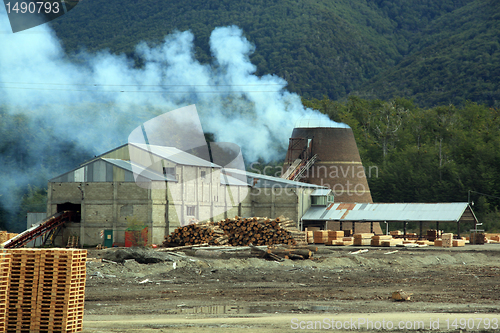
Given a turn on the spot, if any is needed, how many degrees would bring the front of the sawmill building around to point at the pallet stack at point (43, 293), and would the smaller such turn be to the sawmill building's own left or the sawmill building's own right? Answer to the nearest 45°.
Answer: approximately 45° to the sawmill building's own left

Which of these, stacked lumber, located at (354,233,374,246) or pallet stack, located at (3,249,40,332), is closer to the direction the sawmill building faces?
the pallet stack

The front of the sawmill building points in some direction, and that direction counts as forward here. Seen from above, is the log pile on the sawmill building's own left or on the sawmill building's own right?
on the sawmill building's own left

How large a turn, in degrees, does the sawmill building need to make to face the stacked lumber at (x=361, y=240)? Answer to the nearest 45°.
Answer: approximately 135° to its left

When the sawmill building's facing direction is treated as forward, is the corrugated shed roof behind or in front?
behind

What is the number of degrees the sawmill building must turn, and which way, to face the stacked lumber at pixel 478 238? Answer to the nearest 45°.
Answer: approximately 135° to its left

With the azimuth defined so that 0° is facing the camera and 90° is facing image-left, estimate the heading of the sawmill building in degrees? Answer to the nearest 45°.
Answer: approximately 45°

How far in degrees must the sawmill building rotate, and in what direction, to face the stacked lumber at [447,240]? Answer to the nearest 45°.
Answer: approximately 135° to its left

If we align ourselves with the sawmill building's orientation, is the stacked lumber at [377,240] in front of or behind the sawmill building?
behind

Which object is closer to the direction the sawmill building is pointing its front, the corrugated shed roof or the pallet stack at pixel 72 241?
the pallet stack
